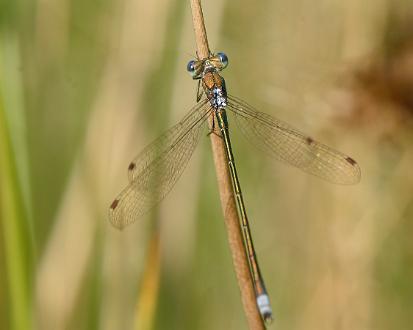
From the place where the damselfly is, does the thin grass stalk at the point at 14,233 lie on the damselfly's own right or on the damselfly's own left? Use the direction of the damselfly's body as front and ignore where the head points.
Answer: on the damselfly's own left

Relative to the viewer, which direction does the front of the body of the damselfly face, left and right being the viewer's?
facing away from the viewer
